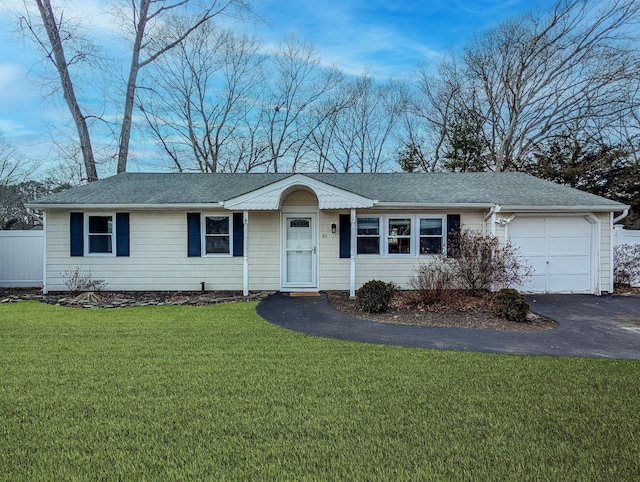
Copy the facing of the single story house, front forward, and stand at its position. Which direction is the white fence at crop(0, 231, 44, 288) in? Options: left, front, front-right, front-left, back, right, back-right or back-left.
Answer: right

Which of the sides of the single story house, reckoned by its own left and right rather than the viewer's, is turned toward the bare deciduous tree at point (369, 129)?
back

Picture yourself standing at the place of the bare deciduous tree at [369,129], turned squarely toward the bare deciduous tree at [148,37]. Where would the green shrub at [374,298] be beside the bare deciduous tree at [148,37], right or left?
left

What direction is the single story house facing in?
toward the camera

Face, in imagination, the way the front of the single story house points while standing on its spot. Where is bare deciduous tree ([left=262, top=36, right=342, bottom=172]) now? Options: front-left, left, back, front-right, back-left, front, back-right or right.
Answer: back

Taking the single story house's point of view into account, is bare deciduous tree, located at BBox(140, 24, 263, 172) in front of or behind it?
behind

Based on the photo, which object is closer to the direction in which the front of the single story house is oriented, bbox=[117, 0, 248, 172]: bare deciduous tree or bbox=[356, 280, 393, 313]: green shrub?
the green shrub

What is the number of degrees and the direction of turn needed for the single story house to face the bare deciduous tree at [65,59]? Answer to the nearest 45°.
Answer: approximately 135° to its right

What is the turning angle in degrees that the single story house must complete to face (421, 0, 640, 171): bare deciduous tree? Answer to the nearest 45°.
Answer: approximately 135° to its left
